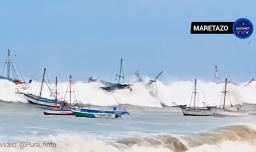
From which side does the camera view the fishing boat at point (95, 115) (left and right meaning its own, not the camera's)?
left

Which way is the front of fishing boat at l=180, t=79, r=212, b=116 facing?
to the viewer's left

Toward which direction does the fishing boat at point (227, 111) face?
to the viewer's left

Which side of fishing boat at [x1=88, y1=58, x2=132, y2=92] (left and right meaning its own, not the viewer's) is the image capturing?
left
